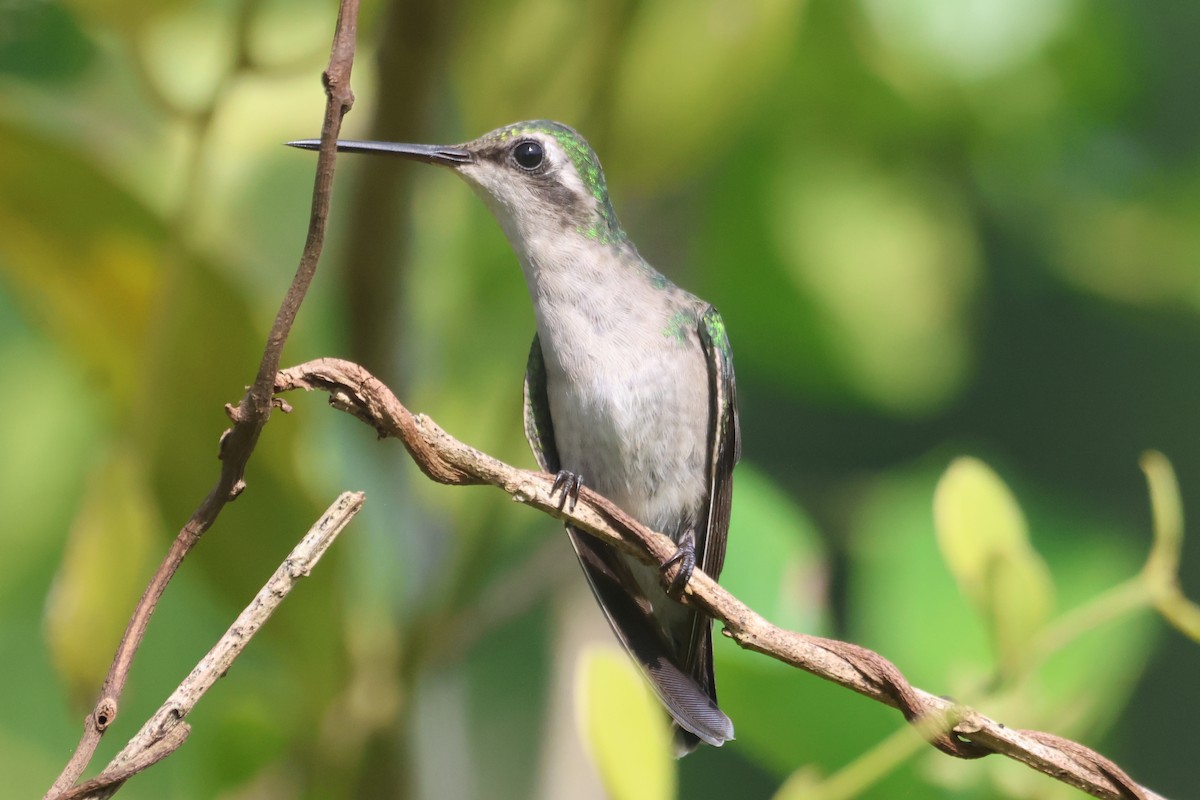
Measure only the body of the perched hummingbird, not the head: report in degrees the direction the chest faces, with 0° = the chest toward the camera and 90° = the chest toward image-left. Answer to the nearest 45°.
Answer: approximately 45°

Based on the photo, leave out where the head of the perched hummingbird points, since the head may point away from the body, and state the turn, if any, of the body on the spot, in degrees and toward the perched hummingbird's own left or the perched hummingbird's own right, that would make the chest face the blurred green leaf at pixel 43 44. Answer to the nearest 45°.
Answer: approximately 135° to the perched hummingbird's own right
